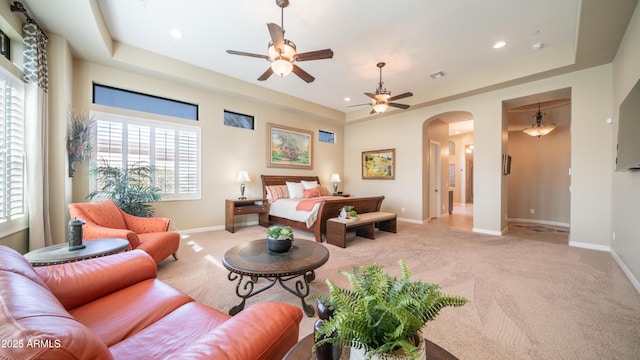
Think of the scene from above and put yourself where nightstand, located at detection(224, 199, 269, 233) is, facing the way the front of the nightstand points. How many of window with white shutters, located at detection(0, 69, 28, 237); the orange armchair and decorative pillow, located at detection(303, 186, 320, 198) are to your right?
2

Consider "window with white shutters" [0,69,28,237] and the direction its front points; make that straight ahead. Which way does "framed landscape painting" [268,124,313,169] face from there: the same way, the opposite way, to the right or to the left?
to the right

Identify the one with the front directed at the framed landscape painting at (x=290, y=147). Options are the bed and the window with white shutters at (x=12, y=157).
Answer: the window with white shutters

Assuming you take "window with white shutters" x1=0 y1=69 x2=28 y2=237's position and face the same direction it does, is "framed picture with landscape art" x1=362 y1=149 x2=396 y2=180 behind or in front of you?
in front

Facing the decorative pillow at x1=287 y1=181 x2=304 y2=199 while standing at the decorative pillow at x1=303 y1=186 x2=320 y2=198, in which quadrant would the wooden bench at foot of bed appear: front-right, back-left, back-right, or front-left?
back-left

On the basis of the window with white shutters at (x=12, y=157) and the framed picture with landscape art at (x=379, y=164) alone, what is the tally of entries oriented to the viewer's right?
1

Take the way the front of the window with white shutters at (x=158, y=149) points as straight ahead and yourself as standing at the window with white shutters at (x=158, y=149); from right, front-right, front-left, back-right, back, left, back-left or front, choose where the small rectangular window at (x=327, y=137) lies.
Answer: front-left

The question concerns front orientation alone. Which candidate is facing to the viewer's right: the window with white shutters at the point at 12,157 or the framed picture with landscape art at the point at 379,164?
the window with white shutters

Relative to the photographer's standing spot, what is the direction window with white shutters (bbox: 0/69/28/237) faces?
facing to the right of the viewer
